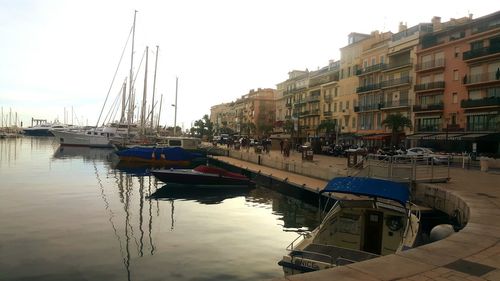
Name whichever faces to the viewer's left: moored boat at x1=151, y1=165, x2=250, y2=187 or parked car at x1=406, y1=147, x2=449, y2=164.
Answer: the moored boat

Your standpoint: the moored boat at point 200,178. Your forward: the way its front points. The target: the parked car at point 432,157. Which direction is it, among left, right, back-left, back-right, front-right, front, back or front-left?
back

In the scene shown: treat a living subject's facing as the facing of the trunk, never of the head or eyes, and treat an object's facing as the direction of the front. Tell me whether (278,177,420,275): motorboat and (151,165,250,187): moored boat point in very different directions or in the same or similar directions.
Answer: very different directions

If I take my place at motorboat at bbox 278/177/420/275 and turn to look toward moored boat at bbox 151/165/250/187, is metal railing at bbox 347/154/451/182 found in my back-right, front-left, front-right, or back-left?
front-right

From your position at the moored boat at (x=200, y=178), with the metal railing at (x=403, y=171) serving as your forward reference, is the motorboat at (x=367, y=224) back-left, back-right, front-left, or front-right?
front-right
